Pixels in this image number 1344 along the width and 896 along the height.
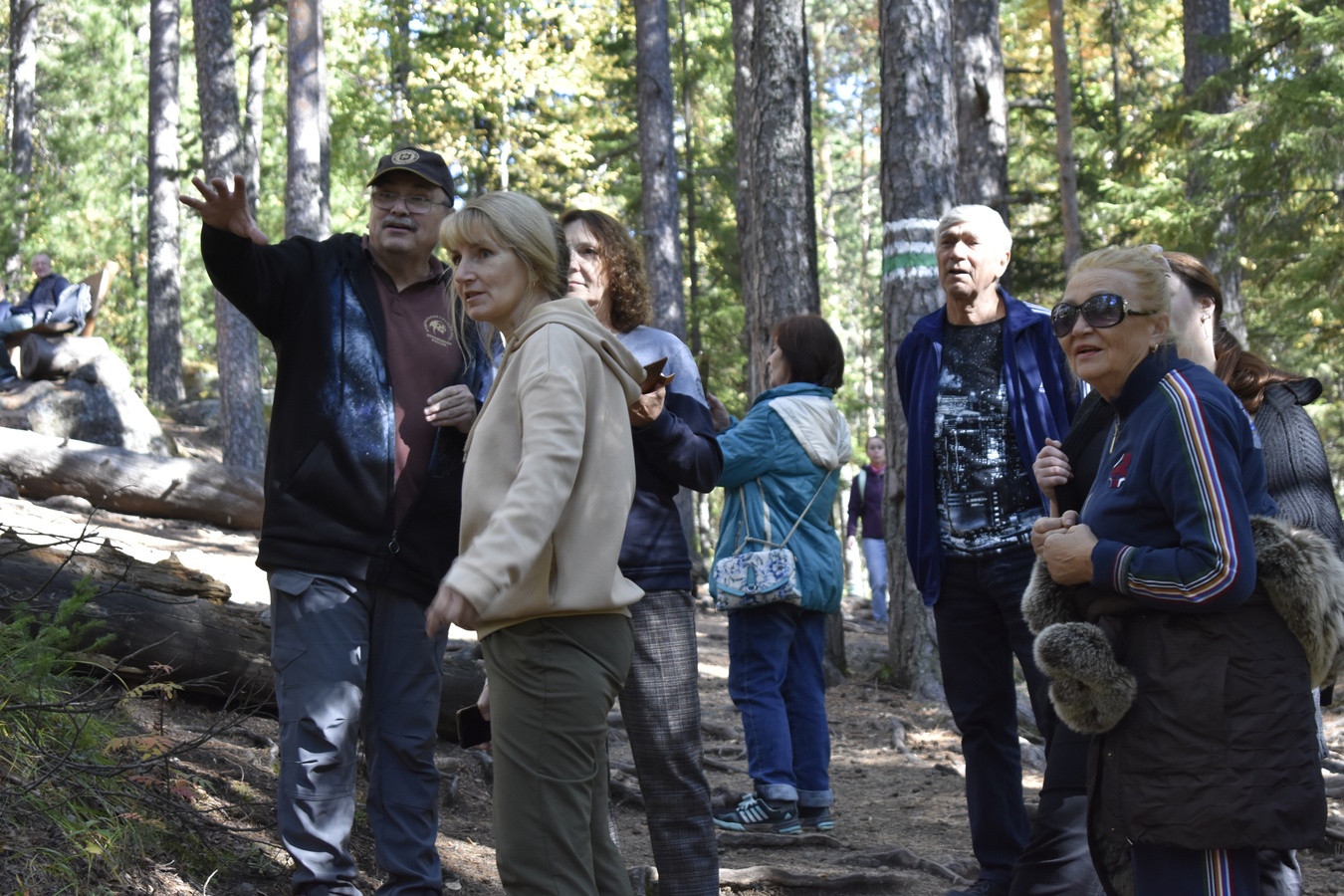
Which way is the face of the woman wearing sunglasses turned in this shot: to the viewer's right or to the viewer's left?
to the viewer's left

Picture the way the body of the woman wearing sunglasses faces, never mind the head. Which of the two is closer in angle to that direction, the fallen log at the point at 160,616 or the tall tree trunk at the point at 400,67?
the fallen log

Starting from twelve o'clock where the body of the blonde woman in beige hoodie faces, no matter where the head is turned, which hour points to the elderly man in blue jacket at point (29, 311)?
The elderly man in blue jacket is roughly at 2 o'clock from the blonde woman in beige hoodie.

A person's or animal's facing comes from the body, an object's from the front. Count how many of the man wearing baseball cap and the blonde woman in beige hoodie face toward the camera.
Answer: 1

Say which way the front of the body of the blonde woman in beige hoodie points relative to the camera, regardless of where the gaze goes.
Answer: to the viewer's left

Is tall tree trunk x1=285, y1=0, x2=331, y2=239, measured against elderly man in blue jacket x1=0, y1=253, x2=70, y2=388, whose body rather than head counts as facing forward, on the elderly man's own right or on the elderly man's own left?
on the elderly man's own left

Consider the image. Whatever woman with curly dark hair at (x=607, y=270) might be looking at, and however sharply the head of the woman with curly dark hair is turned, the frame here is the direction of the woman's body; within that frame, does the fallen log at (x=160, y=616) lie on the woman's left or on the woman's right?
on the woman's right

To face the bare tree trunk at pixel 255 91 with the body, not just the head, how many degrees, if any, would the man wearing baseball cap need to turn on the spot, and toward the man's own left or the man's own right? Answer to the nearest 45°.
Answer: approximately 180°

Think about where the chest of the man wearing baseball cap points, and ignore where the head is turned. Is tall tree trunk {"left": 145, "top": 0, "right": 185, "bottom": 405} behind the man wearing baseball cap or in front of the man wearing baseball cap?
behind

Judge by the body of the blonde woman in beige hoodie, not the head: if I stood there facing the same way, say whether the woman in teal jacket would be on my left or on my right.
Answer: on my right

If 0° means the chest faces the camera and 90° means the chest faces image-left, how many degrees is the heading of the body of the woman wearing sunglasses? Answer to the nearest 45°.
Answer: approximately 45°

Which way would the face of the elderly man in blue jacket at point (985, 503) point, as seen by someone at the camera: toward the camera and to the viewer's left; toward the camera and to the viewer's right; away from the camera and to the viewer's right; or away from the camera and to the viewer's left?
toward the camera and to the viewer's left

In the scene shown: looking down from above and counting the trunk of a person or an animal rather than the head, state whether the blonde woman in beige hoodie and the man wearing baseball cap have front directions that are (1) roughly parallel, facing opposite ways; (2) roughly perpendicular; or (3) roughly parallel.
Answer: roughly perpendicular

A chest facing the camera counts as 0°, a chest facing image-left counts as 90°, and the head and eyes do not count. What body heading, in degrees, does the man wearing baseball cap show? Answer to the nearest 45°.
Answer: approximately 0°

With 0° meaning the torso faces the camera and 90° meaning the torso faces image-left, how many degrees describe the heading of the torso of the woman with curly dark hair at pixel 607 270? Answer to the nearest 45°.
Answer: approximately 45°

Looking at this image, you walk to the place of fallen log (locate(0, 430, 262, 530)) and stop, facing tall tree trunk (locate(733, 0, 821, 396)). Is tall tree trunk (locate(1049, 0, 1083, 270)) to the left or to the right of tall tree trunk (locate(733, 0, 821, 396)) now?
left
